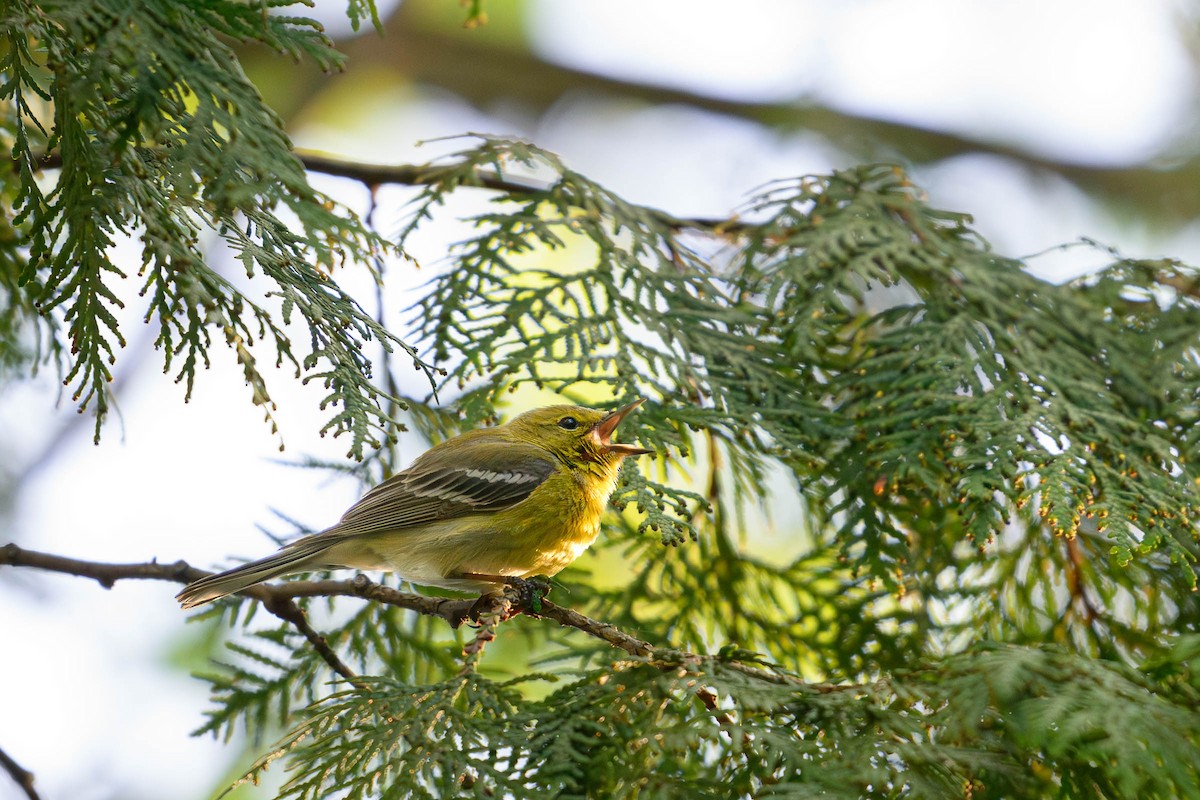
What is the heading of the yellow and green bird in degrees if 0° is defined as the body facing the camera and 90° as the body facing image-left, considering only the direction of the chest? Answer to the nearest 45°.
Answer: approximately 270°
